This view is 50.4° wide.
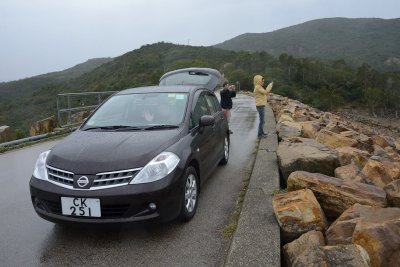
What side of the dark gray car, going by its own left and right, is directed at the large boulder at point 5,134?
right

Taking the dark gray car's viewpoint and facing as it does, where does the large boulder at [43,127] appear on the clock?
The large boulder is roughly at 4 o'clock from the dark gray car.

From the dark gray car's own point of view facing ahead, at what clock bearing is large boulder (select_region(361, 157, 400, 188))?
The large boulder is roughly at 7 o'clock from the dark gray car.

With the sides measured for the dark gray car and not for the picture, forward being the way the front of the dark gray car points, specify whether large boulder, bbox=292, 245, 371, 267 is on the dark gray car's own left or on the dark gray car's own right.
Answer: on the dark gray car's own left

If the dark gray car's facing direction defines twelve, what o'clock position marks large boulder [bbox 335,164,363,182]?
The large boulder is roughly at 7 o'clock from the dark gray car.

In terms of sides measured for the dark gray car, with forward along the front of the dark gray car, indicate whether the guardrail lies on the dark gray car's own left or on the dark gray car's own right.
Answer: on the dark gray car's own right

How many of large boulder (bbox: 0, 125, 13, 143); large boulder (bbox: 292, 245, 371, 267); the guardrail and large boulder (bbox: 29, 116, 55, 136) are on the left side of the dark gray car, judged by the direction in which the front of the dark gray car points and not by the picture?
1

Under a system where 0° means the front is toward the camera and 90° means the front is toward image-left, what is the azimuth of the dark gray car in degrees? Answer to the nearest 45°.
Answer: approximately 45°

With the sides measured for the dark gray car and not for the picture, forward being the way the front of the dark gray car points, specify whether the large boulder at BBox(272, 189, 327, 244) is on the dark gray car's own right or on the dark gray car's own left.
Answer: on the dark gray car's own left

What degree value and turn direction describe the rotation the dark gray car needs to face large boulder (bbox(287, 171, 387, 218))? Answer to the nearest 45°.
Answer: approximately 135° to its left

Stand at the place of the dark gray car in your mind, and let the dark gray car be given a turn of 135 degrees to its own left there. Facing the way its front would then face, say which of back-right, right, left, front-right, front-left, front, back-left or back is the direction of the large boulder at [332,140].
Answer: front-left

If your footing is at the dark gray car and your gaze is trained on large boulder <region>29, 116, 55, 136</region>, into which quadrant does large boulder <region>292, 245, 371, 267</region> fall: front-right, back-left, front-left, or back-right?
back-right

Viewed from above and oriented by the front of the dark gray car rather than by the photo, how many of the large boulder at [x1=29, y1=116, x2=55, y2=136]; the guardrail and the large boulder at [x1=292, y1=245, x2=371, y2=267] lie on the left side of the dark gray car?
1
